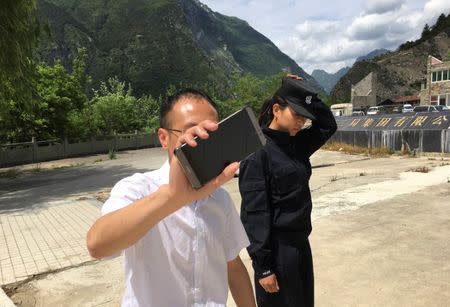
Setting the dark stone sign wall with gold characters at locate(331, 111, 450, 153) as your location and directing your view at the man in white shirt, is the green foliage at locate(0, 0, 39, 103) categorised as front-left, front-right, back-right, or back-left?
front-right

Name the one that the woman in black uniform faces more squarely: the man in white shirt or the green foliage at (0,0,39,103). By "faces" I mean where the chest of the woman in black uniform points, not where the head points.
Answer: the man in white shirt

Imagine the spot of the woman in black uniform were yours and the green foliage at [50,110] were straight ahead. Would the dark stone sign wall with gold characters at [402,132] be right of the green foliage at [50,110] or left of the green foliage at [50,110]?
right

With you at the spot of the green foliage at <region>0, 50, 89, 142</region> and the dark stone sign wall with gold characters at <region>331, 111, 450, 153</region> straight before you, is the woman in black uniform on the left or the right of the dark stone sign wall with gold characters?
right

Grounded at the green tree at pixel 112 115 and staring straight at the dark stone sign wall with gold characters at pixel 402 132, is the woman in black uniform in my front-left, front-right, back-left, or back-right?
front-right
